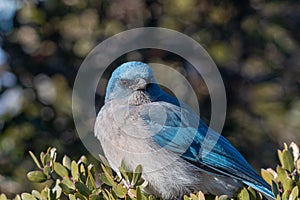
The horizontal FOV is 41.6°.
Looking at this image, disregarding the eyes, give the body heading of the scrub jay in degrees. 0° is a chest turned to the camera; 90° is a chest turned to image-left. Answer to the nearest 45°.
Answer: approximately 45°
